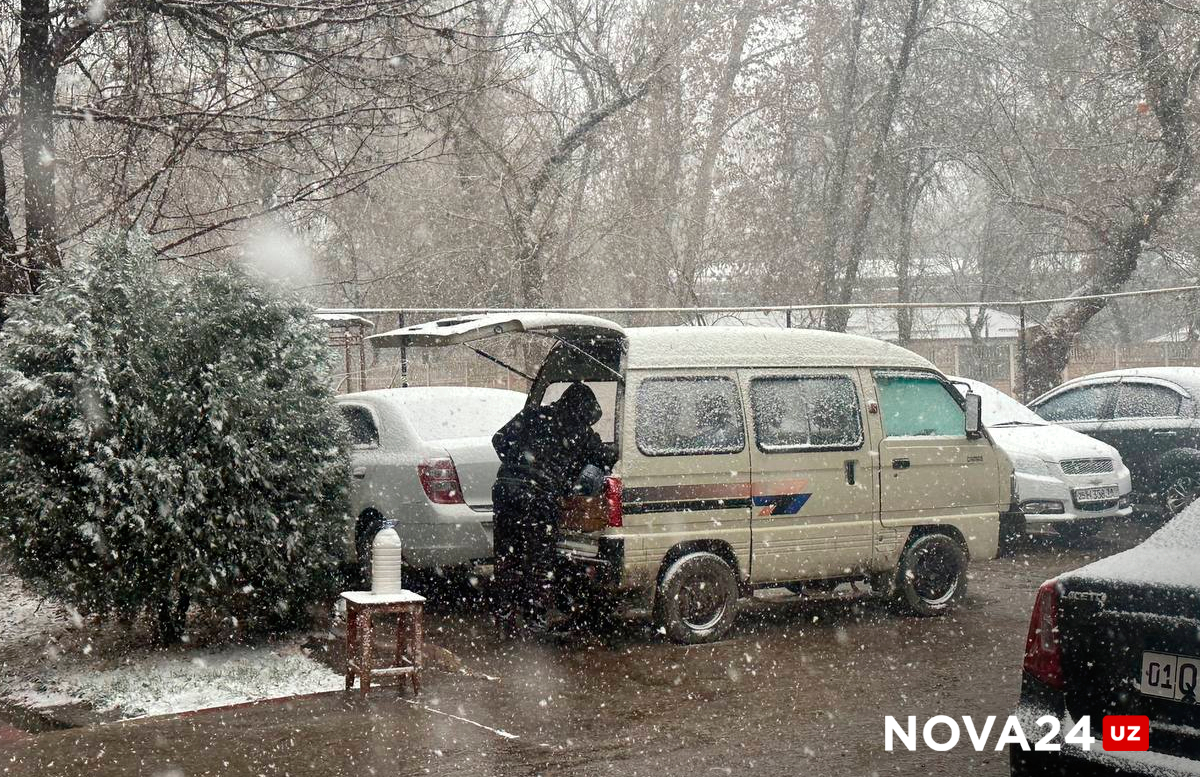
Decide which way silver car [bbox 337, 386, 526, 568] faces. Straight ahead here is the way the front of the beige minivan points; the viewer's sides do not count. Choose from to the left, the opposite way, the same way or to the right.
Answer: to the left

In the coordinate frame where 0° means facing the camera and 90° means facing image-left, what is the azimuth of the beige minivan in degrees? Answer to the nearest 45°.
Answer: approximately 225°

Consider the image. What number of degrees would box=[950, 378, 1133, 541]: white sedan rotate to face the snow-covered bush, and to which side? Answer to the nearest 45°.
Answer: approximately 90° to its right

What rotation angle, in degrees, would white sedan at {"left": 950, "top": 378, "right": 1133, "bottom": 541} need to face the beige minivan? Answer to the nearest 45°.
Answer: approximately 90° to its right

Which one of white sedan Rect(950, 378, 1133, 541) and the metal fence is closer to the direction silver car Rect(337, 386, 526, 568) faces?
the metal fence

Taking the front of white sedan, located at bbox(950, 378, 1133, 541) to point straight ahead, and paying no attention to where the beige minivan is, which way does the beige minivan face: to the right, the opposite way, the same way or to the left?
to the left

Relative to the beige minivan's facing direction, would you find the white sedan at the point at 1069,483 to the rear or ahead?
ahead

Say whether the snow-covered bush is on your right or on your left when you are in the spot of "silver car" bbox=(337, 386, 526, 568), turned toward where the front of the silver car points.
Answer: on your left

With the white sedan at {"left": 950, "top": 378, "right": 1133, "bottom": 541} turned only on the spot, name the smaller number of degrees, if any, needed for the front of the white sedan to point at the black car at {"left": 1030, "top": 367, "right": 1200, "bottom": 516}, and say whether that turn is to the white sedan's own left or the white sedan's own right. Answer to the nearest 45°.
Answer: approximately 90° to the white sedan's own left

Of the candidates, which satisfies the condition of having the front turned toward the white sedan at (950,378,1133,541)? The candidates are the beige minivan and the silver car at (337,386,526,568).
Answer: the beige minivan

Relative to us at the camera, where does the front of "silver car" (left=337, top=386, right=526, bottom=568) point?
facing away from the viewer and to the left of the viewer

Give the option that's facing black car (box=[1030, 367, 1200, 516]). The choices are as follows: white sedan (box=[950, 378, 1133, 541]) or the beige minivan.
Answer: the beige minivan
